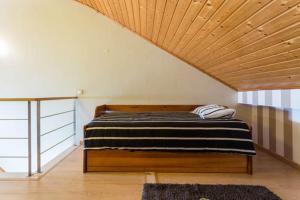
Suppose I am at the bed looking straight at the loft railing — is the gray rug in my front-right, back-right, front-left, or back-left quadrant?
back-left

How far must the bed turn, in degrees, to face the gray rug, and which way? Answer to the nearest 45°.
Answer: approximately 45° to its left
